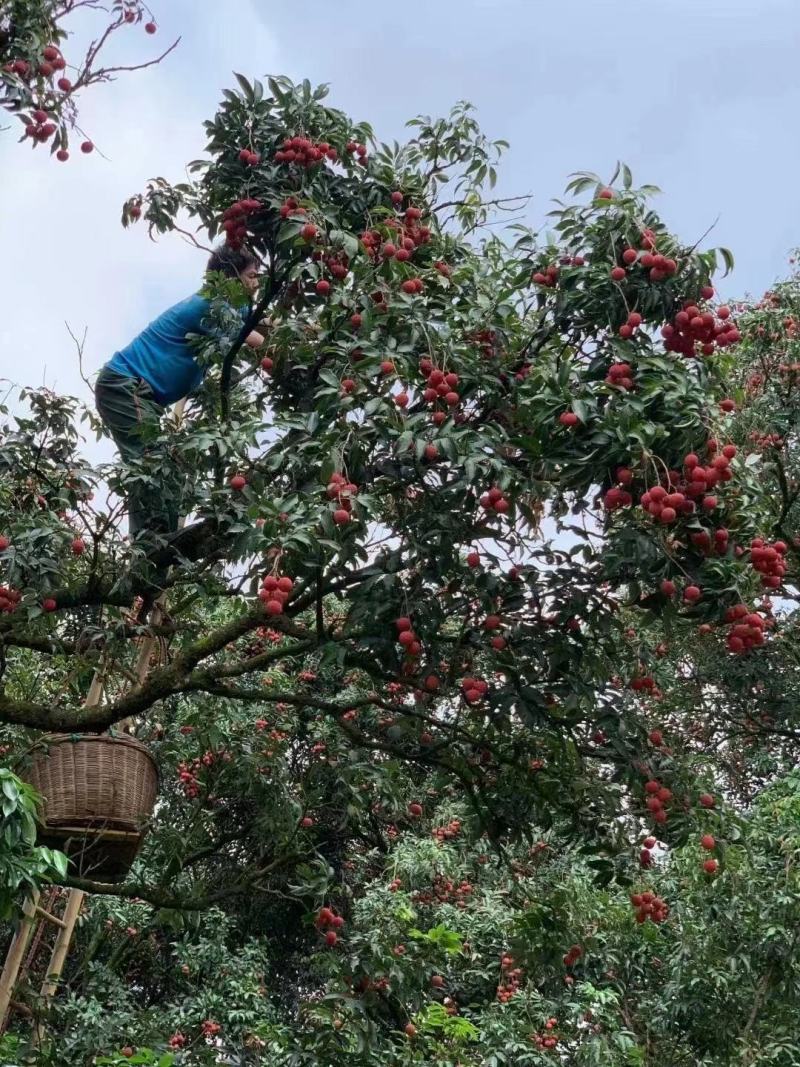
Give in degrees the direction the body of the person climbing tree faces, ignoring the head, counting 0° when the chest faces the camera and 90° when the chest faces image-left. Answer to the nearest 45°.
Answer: approximately 270°
